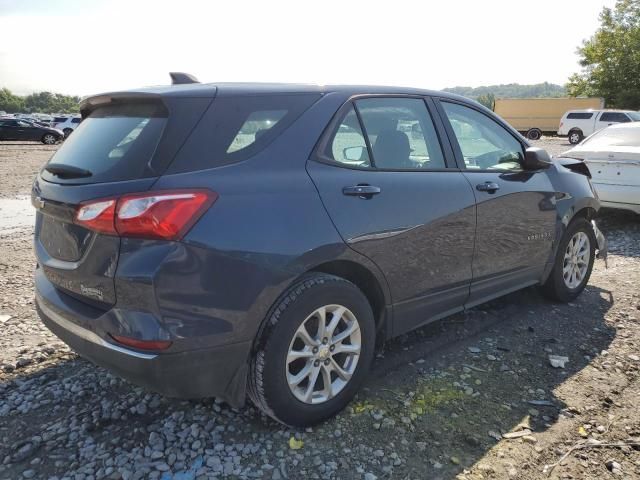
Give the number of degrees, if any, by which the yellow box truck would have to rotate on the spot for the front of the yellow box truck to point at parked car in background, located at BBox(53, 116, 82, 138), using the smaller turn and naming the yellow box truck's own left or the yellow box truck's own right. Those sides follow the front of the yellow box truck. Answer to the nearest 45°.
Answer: approximately 135° to the yellow box truck's own right

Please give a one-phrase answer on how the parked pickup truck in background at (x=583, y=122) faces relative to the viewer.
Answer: facing to the right of the viewer

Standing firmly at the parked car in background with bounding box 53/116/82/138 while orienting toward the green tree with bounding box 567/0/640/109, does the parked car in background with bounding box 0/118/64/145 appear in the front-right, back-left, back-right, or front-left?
back-right

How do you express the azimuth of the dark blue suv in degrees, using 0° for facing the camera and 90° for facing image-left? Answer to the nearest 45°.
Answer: approximately 225°

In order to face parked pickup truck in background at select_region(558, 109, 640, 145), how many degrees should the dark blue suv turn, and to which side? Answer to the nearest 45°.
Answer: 0° — it already faces it

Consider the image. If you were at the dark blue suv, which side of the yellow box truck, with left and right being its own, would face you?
right

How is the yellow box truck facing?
to the viewer's right

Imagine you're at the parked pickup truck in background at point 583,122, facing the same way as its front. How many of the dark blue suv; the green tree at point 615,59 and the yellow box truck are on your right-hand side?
1

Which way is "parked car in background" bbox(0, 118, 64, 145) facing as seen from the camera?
to the viewer's right
